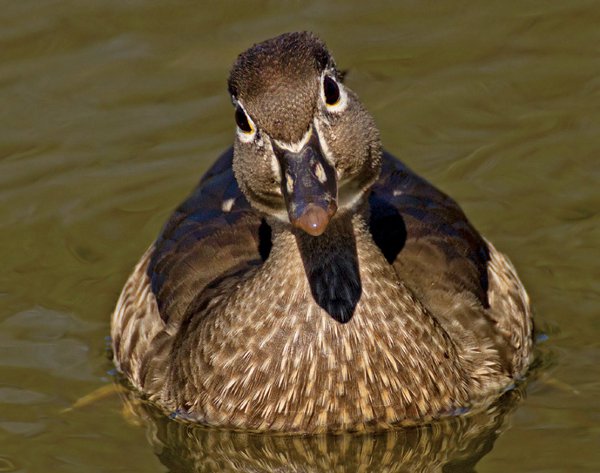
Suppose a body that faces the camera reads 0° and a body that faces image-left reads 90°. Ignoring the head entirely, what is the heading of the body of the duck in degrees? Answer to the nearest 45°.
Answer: approximately 0°
